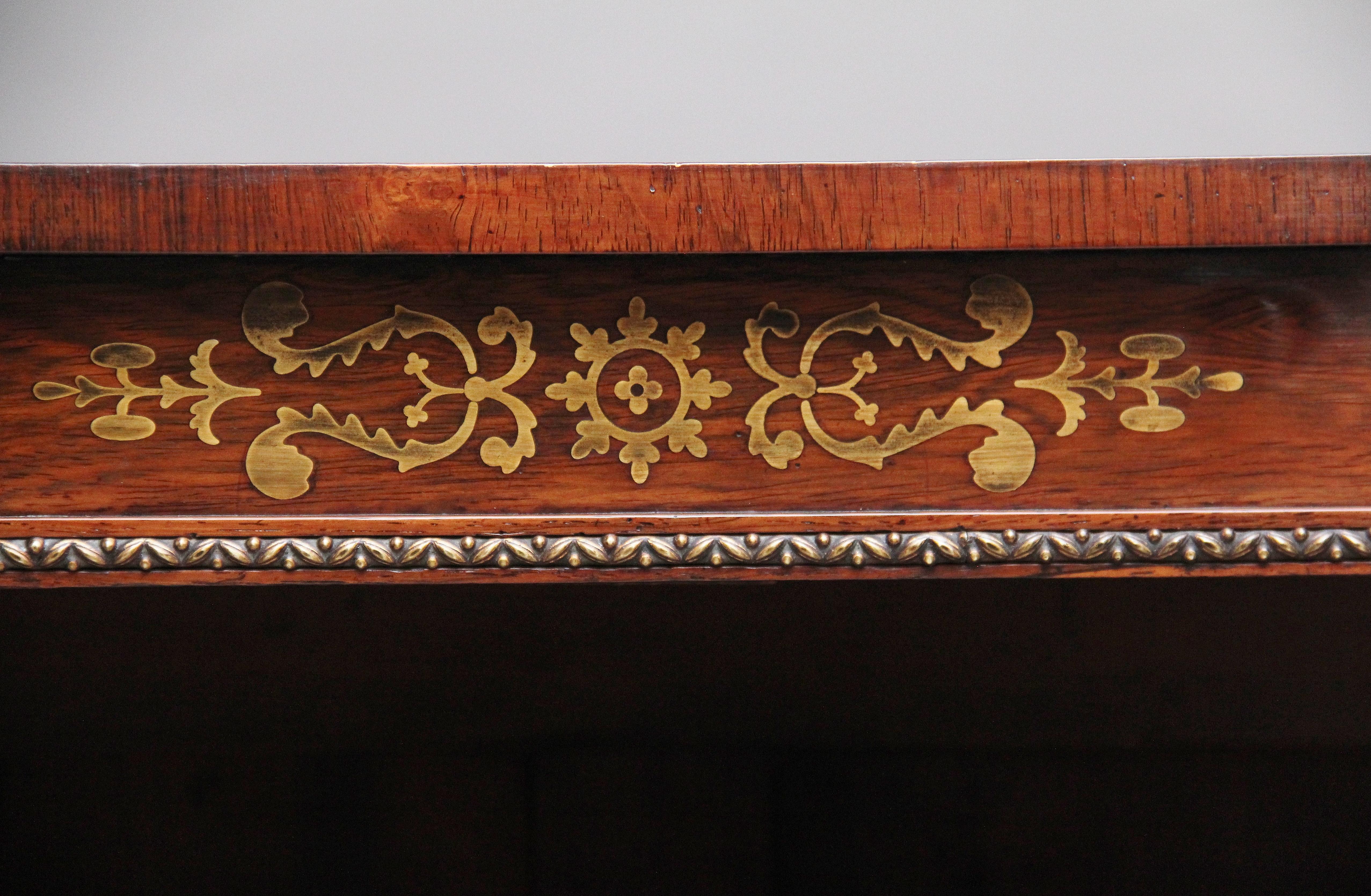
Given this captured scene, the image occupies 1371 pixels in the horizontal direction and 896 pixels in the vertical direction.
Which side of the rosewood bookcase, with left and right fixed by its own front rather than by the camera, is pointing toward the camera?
front
